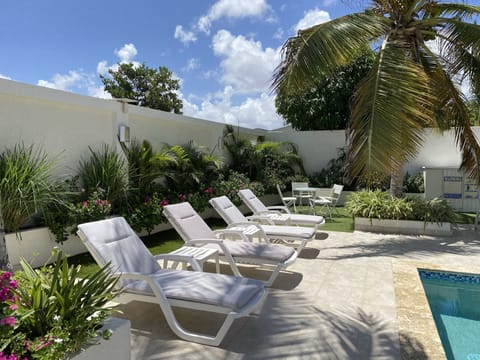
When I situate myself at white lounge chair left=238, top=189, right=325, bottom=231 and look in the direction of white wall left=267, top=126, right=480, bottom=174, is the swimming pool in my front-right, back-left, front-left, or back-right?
back-right

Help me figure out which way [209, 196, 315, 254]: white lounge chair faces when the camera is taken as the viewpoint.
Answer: facing the viewer and to the right of the viewer

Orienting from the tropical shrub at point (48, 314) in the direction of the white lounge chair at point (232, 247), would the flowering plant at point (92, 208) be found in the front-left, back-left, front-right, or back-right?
front-left

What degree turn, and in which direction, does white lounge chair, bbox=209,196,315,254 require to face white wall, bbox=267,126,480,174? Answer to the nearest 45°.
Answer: approximately 135° to its left

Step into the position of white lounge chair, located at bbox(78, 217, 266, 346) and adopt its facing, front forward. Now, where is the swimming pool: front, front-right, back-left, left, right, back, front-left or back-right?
front-left

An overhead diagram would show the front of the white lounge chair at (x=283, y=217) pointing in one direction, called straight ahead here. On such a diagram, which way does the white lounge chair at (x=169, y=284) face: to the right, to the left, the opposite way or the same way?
the same way

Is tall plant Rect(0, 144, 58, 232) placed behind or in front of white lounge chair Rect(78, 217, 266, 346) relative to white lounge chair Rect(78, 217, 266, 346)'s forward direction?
behind

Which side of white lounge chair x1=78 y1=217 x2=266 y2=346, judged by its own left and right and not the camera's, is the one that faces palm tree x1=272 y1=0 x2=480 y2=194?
left

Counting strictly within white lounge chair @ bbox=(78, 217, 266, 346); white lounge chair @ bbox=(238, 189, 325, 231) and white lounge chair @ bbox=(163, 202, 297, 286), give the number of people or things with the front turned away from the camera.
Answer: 0

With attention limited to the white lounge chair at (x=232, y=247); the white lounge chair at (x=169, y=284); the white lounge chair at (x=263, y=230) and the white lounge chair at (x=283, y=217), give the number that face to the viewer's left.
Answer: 0

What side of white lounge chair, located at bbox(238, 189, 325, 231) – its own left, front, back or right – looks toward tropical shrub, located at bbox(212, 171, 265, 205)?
back

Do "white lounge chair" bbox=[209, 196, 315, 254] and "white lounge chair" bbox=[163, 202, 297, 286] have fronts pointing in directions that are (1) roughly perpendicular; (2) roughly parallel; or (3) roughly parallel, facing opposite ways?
roughly parallel

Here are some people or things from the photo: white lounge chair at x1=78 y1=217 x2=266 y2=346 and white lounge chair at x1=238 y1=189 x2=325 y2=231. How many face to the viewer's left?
0

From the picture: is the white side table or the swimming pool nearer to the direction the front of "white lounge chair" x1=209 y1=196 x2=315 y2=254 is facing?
the swimming pool
